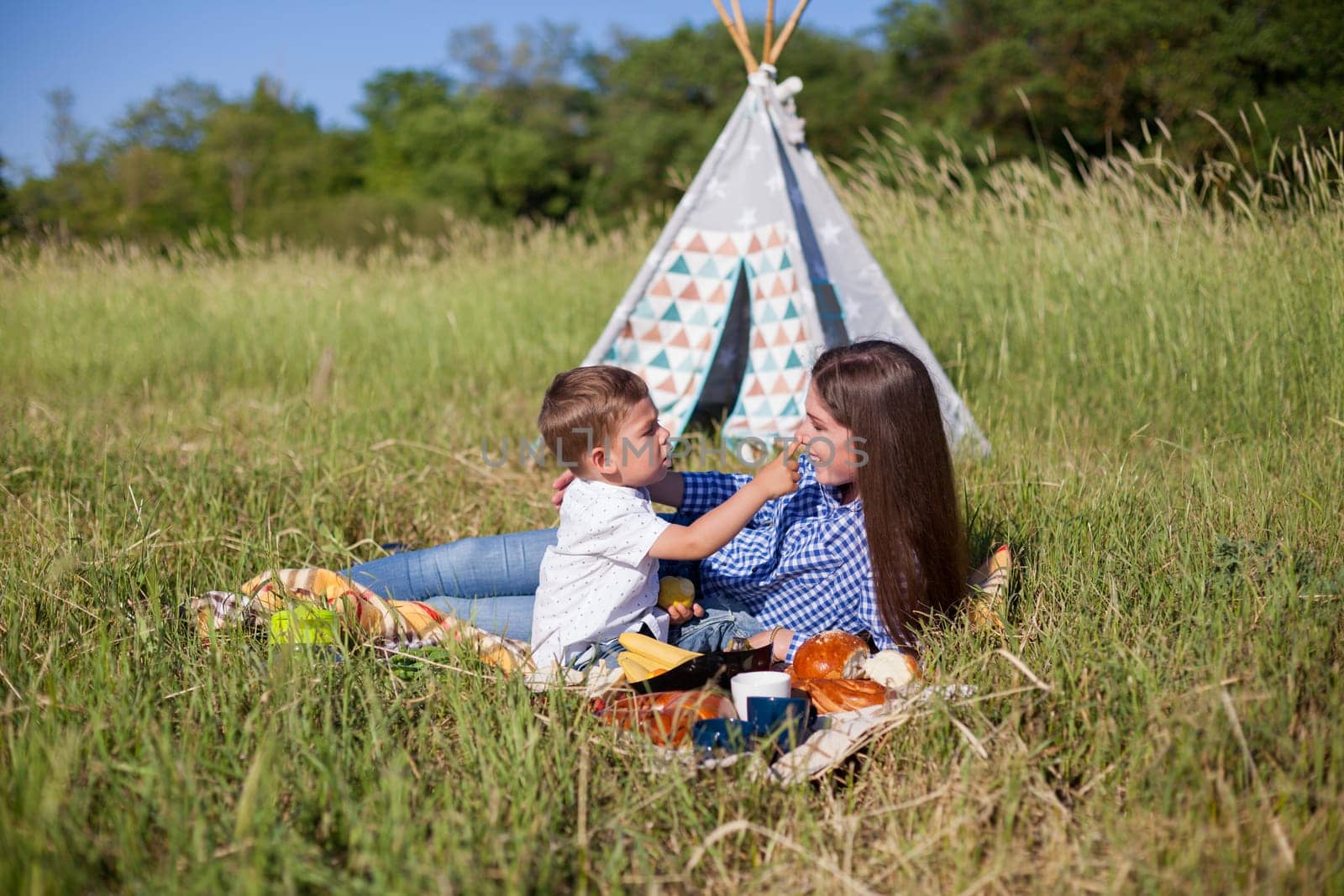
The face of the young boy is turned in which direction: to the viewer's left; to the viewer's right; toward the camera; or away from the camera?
to the viewer's right

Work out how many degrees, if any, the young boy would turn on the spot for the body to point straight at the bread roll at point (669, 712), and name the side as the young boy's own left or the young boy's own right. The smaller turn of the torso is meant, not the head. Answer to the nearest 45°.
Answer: approximately 90° to the young boy's own right

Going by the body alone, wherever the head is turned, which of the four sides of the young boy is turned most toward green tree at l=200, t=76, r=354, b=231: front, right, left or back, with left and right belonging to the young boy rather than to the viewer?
left

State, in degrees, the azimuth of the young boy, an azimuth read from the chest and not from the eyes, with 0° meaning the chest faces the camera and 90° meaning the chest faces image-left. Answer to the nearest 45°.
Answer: approximately 270°

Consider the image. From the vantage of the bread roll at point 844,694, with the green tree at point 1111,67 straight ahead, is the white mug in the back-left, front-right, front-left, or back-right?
back-left

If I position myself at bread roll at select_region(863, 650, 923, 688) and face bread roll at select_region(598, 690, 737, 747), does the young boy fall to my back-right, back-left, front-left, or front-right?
front-right

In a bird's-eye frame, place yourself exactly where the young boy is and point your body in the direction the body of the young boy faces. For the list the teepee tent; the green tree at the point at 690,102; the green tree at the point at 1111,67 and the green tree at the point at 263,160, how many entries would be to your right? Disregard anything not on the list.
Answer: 0

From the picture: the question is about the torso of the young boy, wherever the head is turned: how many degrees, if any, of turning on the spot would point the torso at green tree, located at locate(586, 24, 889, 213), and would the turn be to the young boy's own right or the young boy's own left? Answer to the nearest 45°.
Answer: approximately 90° to the young boy's own left

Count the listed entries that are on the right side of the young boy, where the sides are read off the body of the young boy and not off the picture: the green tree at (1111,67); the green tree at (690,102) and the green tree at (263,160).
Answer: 0
